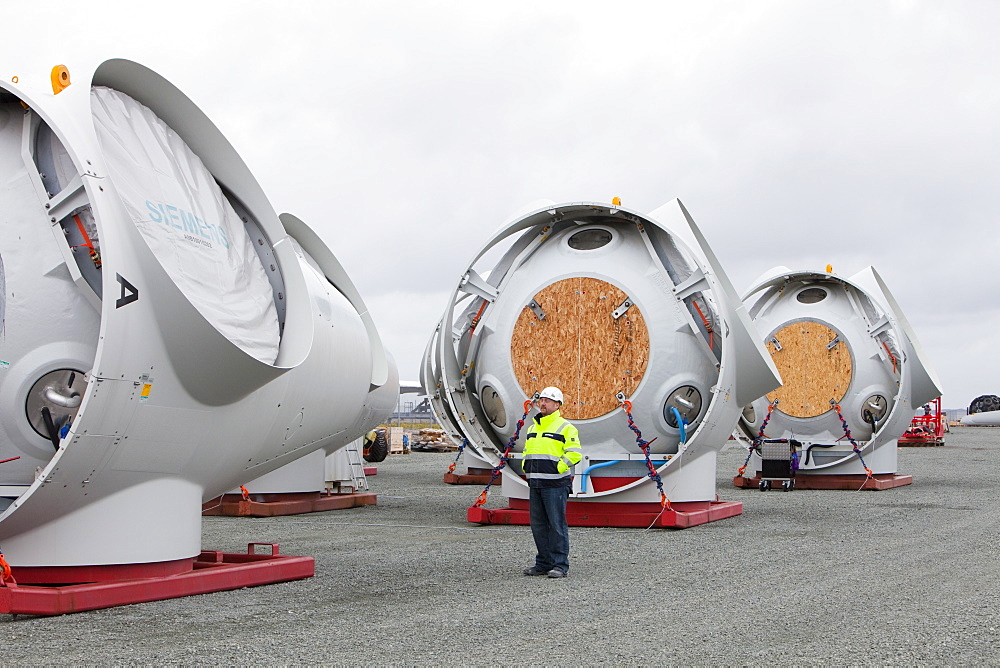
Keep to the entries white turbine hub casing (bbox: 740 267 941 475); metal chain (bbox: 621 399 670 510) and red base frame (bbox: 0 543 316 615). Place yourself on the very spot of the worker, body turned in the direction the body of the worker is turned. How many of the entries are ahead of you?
1

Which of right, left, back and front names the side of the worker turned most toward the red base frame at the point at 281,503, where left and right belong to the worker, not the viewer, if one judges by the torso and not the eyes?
right

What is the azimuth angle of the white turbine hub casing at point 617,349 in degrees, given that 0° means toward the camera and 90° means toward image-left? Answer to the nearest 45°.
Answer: approximately 0°

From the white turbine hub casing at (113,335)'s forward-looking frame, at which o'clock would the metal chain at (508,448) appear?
The metal chain is roughly at 6 o'clock from the white turbine hub casing.

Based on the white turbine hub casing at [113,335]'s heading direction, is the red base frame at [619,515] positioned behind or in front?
behind

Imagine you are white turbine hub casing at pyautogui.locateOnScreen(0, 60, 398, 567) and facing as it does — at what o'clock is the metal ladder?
The metal ladder is roughly at 5 o'clock from the white turbine hub casing.

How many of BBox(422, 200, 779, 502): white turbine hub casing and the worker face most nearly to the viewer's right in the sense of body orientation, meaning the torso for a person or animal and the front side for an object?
0

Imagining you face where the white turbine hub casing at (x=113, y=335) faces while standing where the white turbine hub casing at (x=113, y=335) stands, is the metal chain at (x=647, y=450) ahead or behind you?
behind

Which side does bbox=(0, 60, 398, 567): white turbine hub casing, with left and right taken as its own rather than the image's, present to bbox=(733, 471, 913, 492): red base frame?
back

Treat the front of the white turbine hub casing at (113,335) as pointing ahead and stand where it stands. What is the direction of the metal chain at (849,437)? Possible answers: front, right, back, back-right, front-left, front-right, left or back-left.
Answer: back

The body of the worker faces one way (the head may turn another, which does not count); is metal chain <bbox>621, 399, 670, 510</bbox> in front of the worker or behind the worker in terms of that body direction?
behind

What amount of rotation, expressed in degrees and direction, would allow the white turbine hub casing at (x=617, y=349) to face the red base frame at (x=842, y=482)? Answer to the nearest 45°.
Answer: approximately 135° to its left

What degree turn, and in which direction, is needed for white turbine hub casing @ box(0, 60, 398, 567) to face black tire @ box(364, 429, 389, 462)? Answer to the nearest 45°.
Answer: approximately 135° to its right
